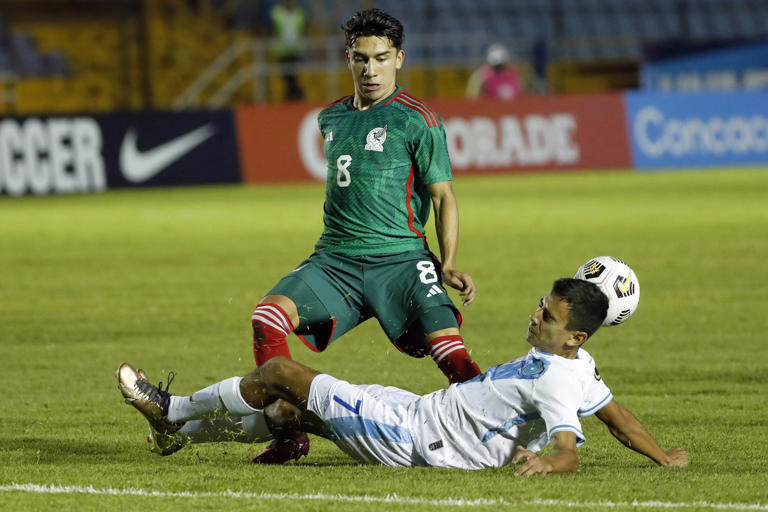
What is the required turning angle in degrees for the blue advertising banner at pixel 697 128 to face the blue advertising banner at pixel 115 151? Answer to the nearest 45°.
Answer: approximately 45° to its right

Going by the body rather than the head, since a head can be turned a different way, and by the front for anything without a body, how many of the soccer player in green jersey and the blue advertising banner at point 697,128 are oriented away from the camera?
0

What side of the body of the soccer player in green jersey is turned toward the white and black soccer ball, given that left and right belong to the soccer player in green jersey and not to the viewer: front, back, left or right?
left

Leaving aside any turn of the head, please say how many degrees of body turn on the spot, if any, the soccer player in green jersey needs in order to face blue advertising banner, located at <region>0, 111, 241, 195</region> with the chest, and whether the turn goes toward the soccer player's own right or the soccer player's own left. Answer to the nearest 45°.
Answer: approximately 135° to the soccer player's own right

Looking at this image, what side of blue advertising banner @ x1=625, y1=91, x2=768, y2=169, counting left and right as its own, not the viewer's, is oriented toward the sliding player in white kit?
front

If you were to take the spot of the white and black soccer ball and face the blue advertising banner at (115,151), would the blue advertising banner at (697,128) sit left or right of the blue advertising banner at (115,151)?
right

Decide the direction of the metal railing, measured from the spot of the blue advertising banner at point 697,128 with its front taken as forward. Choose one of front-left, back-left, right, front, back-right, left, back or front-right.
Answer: right

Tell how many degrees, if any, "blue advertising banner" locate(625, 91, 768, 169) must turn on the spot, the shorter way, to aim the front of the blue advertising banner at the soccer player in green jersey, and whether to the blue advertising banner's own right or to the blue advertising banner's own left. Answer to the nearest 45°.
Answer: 0° — it already faces them

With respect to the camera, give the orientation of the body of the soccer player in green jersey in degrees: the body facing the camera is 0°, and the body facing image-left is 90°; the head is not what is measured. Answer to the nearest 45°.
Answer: approximately 45°

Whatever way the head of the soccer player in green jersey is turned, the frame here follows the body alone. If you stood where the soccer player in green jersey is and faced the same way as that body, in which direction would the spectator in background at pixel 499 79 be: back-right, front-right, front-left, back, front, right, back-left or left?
back-right

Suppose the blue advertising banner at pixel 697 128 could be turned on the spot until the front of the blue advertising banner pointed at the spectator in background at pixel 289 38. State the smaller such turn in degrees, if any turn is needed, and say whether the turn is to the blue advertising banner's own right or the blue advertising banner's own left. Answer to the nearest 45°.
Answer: approximately 90° to the blue advertising banner's own right

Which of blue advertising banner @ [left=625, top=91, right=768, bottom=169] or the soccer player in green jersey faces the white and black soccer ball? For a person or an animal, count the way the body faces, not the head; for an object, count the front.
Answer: the blue advertising banner

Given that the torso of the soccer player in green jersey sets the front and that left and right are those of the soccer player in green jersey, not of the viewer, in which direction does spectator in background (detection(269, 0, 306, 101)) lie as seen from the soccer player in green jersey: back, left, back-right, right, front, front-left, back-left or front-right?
back-right

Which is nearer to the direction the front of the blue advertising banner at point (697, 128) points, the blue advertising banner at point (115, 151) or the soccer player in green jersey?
the soccer player in green jersey

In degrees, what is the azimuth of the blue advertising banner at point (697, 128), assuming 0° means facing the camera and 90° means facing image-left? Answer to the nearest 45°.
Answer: approximately 0°
